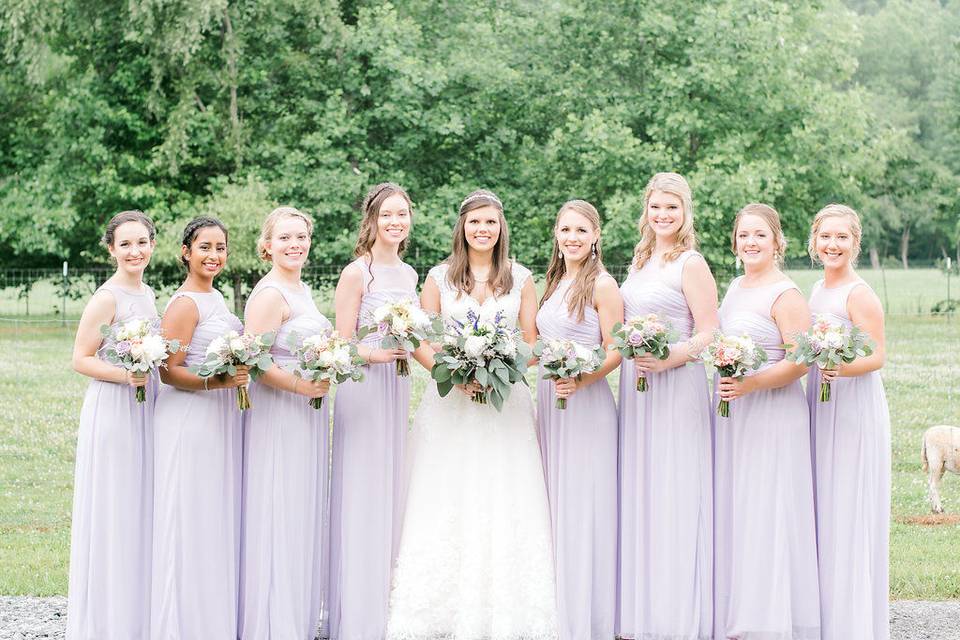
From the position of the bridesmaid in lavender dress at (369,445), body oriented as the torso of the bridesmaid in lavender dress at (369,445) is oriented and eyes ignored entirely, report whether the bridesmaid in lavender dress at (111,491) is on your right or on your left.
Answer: on your right

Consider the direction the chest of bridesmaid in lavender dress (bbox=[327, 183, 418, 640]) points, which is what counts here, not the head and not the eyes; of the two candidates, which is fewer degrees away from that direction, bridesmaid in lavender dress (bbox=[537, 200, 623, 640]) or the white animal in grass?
the bridesmaid in lavender dress

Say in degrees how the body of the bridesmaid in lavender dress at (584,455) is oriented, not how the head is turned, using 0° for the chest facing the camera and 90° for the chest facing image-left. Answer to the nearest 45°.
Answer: approximately 45°

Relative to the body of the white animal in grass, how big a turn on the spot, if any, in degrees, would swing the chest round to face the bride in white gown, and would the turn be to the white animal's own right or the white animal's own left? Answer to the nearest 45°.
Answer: approximately 135° to the white animal's own right

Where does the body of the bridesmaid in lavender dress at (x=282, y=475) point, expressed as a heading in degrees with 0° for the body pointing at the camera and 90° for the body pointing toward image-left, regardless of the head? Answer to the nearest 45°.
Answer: approximately 315°

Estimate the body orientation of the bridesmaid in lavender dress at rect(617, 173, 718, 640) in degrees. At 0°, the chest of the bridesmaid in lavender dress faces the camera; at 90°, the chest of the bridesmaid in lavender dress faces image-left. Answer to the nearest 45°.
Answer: approximately 45°

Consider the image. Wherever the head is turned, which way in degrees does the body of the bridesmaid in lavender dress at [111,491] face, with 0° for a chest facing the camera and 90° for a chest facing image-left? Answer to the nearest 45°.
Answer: approximately 315°

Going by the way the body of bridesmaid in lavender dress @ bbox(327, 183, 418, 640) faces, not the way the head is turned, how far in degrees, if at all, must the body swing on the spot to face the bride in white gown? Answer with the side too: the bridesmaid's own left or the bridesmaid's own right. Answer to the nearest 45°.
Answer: approximately 45° to the bridesmaid's own left

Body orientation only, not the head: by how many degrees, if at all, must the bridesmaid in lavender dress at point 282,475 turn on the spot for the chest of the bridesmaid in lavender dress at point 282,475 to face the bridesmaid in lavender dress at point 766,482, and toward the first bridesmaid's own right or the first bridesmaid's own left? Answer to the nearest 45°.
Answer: approximately 45° to the first bridesmaid's own left

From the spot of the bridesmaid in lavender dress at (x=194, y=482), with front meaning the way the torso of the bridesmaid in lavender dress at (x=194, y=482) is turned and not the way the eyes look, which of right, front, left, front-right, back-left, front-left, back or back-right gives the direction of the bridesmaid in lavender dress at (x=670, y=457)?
front-left
